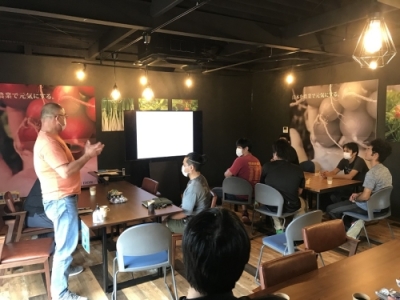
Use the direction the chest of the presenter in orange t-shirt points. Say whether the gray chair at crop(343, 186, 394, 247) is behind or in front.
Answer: in front

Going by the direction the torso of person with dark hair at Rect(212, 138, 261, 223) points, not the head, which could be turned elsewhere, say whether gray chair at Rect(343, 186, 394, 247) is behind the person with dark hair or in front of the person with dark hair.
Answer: behind

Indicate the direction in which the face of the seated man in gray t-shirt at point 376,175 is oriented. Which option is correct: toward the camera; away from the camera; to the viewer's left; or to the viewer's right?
to the viewer's left

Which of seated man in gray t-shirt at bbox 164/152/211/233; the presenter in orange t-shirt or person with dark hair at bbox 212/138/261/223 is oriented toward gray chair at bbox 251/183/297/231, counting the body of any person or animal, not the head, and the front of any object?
the presenter in orange t-shirt

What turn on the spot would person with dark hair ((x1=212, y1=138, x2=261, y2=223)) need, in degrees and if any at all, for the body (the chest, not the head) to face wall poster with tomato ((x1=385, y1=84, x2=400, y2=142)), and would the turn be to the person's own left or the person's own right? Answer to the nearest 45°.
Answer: approximately 135° to the person's own right

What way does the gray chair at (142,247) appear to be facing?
away from the camera

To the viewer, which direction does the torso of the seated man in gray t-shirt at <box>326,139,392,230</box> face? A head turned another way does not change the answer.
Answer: to the viewer's left

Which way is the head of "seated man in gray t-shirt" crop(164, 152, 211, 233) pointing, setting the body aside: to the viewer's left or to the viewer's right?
to the viewer's left

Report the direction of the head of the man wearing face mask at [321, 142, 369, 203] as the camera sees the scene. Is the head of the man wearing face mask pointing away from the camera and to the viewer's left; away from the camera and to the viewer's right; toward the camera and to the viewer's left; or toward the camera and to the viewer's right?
toward the camera and to the viewer's left

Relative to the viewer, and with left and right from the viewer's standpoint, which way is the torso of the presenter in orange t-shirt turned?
facing to the right of the viewer

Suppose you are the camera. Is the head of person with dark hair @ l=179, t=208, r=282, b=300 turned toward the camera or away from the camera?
away from the camera

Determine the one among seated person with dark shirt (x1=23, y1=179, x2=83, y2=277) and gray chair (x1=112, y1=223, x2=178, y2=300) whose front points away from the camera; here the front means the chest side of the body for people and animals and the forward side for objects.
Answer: the gray chair

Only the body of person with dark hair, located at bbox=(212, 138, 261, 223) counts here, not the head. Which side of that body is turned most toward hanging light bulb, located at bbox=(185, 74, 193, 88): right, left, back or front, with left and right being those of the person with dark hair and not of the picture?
front

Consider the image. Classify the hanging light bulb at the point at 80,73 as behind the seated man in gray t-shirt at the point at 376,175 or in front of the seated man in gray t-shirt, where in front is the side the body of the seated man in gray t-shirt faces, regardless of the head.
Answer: in front
